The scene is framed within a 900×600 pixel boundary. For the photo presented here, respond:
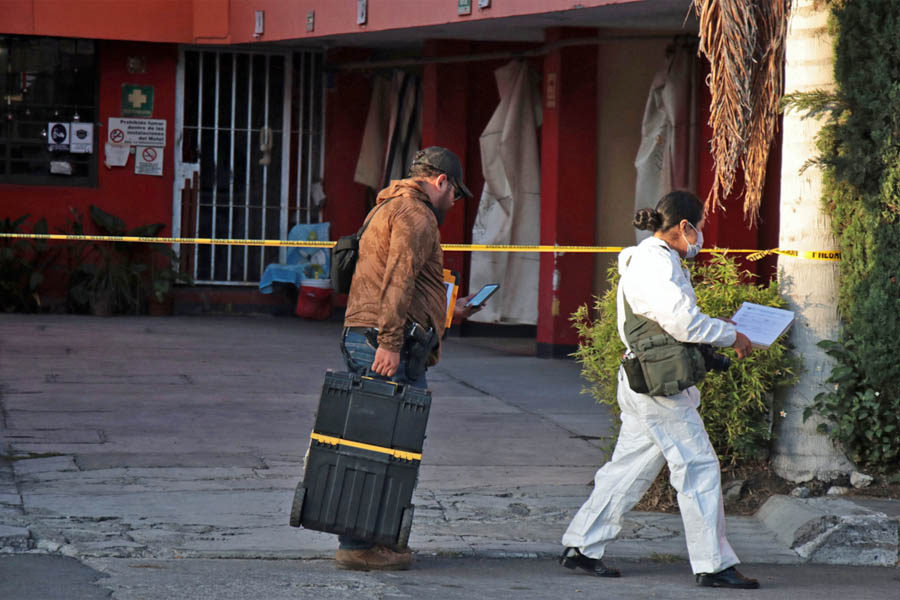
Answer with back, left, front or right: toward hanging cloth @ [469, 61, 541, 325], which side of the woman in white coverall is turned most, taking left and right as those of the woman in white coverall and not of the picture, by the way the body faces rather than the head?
left

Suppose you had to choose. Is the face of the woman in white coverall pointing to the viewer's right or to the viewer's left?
to the viewer's right

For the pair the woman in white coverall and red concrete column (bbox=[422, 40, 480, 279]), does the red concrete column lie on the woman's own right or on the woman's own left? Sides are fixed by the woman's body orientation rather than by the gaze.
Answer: on the woman's own left

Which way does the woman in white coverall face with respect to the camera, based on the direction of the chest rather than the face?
to the viewer's right

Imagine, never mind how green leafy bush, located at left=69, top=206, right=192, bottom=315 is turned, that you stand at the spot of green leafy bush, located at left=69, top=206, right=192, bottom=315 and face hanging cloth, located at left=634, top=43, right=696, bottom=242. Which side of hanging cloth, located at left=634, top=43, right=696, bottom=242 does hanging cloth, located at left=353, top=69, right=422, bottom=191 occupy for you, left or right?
left

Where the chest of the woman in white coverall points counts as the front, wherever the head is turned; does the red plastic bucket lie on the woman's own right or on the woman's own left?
on the woman's own left

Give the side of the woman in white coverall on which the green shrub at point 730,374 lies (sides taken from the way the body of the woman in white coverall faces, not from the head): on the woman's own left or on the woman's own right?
on the woman's own left

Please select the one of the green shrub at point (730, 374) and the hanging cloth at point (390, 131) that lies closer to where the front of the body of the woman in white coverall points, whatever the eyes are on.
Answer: the green shrub

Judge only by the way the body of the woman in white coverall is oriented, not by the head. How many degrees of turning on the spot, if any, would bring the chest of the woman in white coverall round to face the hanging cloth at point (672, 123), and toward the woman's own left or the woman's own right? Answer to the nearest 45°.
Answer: approximately 90° to the woman's own left
